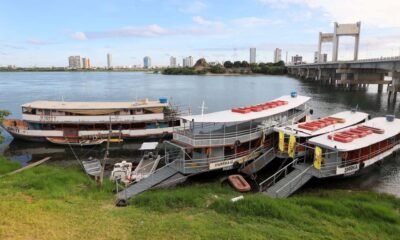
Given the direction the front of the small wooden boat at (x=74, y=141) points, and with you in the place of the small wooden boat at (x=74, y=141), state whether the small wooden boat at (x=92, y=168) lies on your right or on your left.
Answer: on your left

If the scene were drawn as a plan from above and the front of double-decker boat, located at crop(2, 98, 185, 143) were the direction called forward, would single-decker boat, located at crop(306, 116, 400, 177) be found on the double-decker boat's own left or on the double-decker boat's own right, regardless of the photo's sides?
on the double-decker boat's own left

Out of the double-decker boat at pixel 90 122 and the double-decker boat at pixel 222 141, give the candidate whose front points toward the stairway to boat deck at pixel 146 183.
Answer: the double-decker boat at pixel 222 141

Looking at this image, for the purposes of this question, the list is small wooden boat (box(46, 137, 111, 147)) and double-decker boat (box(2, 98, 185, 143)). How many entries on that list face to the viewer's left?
2

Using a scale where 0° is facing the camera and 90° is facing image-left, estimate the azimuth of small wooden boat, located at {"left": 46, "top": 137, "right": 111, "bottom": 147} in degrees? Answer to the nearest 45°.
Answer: approximately 90°

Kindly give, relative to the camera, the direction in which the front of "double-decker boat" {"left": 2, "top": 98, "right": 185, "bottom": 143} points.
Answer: facing to the left of the viewer

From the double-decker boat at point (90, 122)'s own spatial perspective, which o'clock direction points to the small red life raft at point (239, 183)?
The small red life raft is roughly at 8 o'clock from the double-decker boat.

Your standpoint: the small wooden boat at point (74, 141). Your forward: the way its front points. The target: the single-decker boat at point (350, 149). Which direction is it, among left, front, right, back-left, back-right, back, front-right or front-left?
back-left
